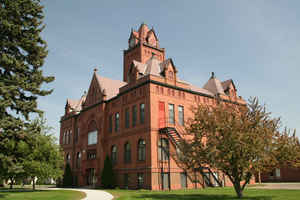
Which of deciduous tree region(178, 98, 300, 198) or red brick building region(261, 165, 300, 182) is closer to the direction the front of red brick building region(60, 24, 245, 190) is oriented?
the deciduous tree
